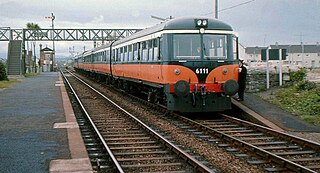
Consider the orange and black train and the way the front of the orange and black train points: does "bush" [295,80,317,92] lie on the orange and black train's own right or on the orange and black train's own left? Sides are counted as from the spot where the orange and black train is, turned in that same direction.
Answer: on the orange and black train's own left

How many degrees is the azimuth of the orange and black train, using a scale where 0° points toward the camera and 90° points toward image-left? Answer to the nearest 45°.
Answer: approximately 315°

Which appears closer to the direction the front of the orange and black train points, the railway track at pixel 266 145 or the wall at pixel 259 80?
the railway track

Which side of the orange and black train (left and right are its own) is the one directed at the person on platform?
front

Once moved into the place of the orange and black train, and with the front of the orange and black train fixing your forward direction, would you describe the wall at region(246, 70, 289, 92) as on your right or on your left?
on your left

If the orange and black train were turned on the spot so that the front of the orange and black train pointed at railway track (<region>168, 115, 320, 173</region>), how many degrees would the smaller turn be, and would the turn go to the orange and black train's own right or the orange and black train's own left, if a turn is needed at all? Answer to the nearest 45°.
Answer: approximately 45° to the orange and black train's own right

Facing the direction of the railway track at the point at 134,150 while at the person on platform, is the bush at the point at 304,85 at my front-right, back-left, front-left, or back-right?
back-left

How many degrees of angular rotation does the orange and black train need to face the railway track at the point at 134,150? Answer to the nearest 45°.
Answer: approximately 45° to its right
